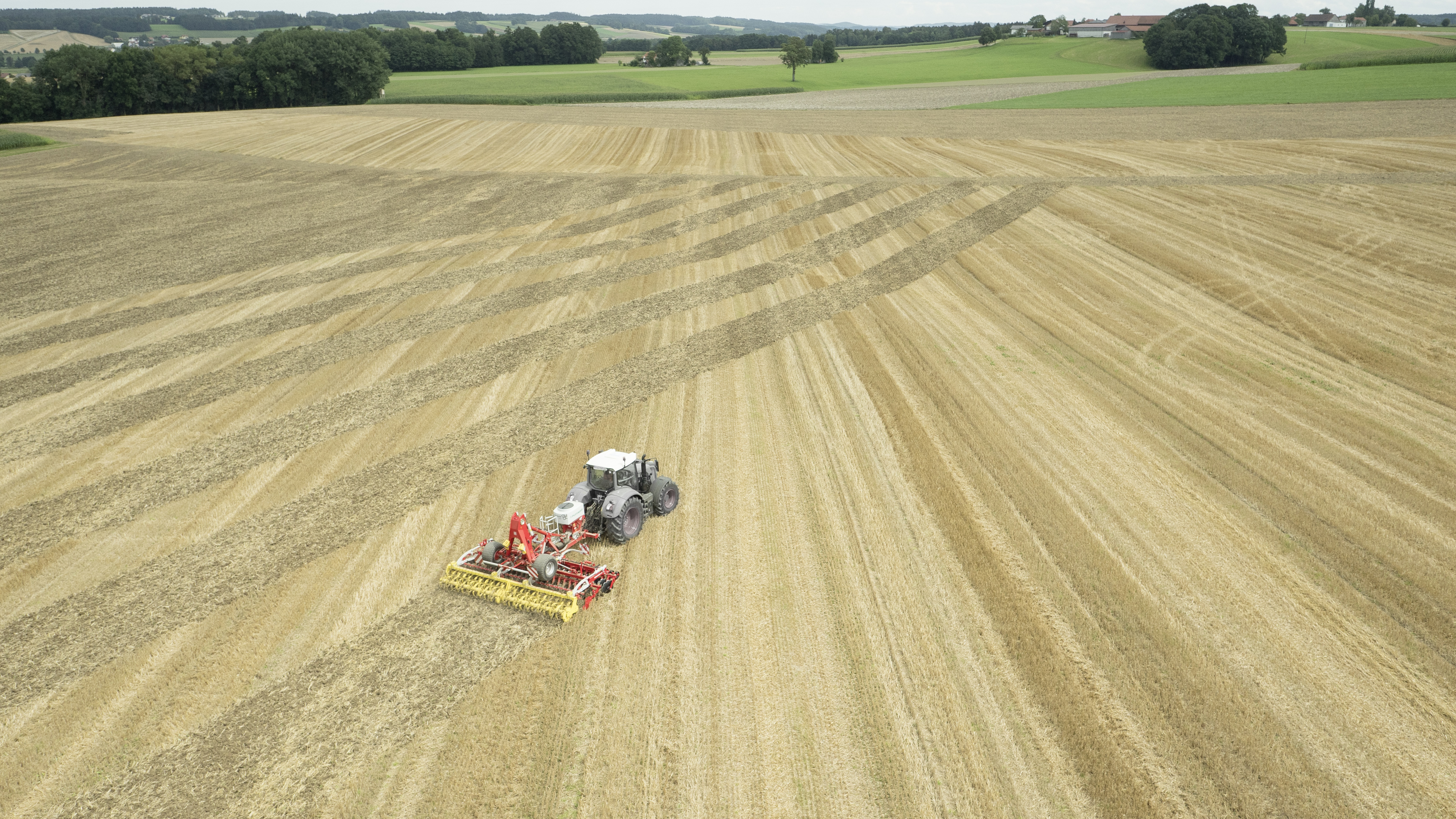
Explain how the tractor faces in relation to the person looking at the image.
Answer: facing away from the viewer and to the right of the viewer

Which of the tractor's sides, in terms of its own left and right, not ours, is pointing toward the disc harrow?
back

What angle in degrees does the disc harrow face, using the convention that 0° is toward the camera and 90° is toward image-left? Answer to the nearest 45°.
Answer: approximately 225°

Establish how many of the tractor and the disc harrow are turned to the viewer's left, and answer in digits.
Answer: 0
